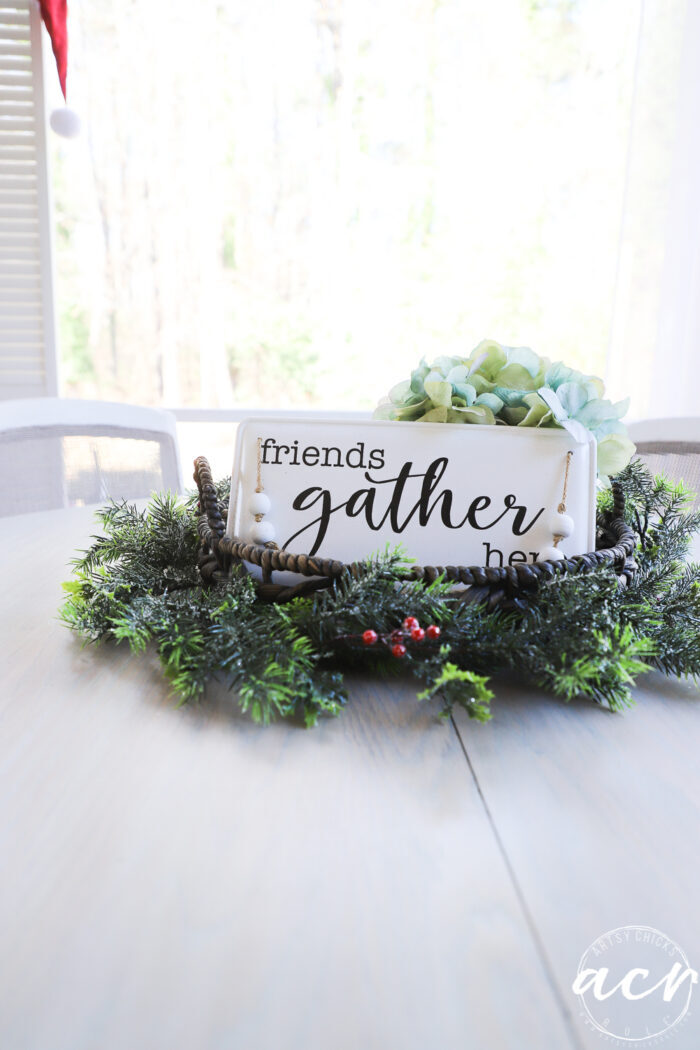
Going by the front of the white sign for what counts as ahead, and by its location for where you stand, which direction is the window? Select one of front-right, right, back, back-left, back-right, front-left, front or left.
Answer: back

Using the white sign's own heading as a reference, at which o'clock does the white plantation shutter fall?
The white plantation shutter is roughly at 5 o'clock from the white sign.

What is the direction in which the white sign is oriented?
toward the camera

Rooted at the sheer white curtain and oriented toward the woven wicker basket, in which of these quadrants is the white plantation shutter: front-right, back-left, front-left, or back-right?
front-right
